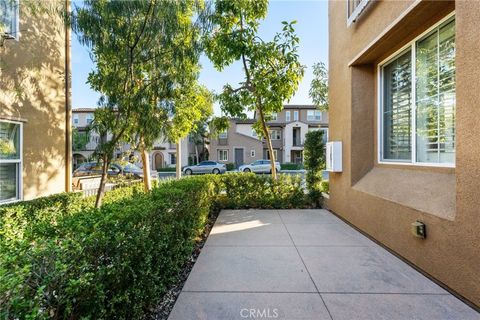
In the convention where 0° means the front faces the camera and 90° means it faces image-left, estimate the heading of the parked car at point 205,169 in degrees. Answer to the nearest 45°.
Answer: approximately 90°

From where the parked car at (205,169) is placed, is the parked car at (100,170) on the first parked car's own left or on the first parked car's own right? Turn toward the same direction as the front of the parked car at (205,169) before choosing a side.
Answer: on the first parked car's own left

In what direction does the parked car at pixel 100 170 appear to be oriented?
to the viewer's right

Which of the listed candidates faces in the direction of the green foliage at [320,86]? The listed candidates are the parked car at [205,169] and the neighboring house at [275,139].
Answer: the neighboring house

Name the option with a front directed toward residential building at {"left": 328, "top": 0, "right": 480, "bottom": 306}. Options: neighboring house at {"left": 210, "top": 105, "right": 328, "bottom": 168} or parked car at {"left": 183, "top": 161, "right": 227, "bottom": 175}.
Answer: the neighboring house

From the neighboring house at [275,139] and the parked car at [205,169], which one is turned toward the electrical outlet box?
the neighboring house
